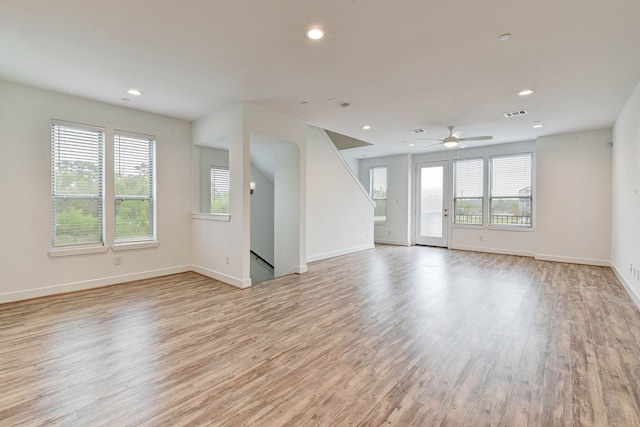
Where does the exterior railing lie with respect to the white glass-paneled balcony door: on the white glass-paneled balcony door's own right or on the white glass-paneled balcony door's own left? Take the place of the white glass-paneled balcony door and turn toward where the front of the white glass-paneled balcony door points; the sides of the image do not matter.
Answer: on the white glass-paneled balcony door's own left

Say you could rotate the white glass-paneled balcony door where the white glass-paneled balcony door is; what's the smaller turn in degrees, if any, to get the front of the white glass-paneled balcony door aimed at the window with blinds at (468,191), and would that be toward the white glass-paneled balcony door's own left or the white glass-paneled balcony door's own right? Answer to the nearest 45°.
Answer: approximately 45° to the white glass-paneled balcony door's own left

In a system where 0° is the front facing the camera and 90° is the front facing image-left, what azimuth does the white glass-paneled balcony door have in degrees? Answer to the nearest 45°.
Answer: approximately 0°

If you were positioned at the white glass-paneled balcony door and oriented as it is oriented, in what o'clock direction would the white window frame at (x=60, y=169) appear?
The white window frame is roughly at 1 o'clock from the white glass-paneled balcony door.

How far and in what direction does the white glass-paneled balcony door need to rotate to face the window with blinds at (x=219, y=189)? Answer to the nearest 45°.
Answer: approximately 45° to its right

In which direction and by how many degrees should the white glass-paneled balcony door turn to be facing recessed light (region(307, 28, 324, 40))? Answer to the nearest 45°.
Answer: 0° — it already faces it
